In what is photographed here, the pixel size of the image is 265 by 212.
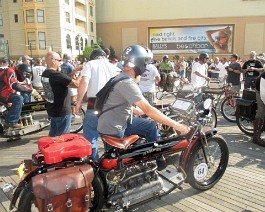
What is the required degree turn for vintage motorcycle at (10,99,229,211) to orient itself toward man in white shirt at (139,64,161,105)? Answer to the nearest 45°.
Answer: approximately 45° to its left

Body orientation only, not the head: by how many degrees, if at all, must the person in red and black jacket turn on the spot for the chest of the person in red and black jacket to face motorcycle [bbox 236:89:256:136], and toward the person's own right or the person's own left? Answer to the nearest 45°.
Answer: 0° — they already face it

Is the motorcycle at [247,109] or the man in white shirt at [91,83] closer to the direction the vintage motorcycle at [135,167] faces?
the motorcycle

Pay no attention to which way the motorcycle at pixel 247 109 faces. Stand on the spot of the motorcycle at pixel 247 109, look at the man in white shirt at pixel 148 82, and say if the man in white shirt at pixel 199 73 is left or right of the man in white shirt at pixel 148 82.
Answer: right

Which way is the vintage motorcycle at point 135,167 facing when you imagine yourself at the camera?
facing away from the viewer and to the right of the viewer

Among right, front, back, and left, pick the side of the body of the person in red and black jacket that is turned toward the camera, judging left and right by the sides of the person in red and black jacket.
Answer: right
